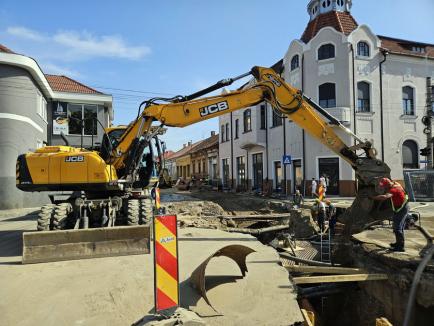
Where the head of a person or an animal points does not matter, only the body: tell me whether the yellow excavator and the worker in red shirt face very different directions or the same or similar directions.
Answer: very different directions

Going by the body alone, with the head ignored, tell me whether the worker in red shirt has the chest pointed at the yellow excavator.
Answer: yes

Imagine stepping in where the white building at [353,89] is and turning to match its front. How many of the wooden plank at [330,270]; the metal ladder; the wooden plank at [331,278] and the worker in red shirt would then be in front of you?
4

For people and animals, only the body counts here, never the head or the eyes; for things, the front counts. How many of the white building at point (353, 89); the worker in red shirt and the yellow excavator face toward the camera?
1

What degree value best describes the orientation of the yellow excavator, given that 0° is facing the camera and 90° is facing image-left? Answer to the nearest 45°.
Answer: approximately 270°

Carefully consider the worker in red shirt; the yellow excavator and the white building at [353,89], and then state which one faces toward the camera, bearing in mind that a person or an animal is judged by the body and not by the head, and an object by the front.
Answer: the white building

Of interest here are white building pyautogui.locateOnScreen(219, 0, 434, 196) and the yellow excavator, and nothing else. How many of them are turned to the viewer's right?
1

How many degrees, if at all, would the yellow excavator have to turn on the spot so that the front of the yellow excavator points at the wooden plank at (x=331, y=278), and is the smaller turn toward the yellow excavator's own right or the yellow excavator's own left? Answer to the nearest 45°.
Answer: approximately 45° to the yellow excavator's own right

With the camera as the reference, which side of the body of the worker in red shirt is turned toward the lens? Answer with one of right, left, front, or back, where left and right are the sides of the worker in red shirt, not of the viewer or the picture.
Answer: left

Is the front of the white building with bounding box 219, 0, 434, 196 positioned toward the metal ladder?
yes

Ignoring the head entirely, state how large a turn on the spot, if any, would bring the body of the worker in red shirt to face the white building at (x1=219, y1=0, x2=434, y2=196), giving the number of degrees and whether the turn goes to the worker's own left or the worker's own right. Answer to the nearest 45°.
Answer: approximately 90° to the worker's own right

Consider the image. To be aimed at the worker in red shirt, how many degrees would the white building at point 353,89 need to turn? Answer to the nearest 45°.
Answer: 0° — it already faces them

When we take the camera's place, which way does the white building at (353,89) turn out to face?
facing the viewer

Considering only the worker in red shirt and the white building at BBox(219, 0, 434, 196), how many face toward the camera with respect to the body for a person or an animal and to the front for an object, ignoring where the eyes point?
1

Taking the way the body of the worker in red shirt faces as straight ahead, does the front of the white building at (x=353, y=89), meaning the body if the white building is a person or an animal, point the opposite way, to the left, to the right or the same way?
to the left

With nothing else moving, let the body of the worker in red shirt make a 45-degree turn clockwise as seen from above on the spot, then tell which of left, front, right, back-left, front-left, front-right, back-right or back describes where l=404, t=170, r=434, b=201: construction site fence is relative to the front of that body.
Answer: front-right
